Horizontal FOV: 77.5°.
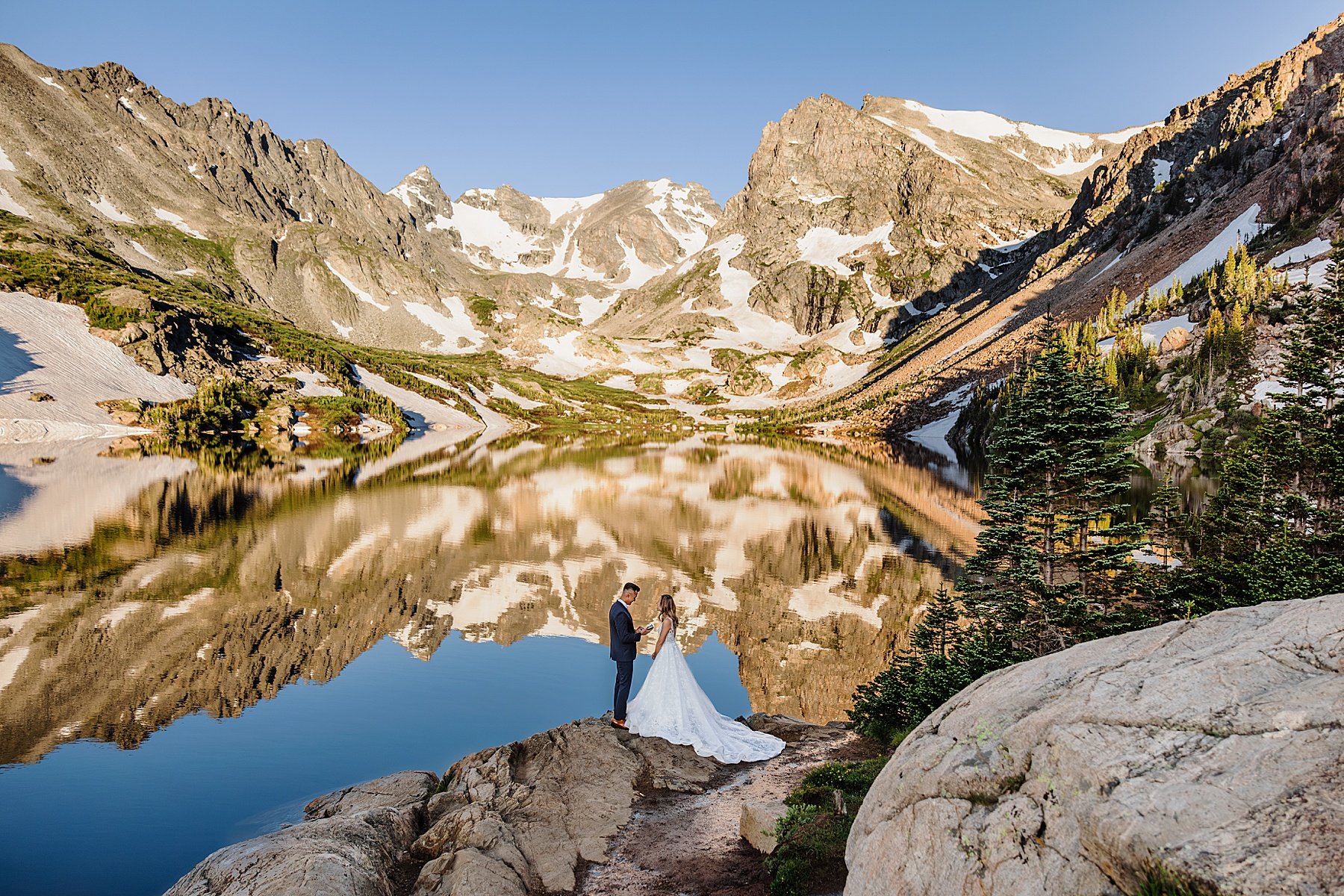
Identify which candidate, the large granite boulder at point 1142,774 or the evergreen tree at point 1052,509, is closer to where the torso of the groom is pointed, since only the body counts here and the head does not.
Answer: the evergreen tree

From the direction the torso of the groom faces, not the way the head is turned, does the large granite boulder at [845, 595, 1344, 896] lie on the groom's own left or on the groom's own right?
on the groom's own right

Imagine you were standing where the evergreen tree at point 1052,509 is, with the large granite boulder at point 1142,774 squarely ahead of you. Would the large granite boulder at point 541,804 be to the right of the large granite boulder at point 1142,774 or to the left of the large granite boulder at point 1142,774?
right

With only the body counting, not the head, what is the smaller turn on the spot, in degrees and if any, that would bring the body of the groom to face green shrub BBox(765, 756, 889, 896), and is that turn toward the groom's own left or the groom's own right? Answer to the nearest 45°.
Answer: approximately 45° to the groom's own right

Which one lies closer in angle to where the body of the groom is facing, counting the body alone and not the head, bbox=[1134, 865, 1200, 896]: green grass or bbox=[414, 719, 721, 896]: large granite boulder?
the green grass

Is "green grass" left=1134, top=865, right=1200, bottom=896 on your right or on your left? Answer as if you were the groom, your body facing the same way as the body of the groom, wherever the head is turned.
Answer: on your right

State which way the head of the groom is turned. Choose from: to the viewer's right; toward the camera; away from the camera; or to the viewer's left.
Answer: to the viewer's right

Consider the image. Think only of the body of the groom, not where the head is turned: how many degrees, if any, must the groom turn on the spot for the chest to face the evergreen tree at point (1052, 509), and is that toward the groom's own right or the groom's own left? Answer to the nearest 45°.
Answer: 0° — they already face it

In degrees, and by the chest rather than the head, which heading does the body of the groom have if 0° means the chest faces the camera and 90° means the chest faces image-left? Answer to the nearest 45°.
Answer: approximately 270°

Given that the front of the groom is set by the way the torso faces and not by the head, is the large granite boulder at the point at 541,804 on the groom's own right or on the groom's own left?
on the groom's own right
